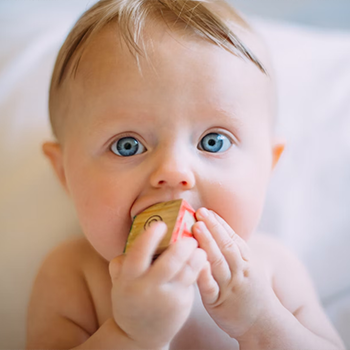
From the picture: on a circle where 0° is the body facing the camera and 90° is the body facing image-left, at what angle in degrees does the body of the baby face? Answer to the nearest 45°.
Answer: approximately 0°
